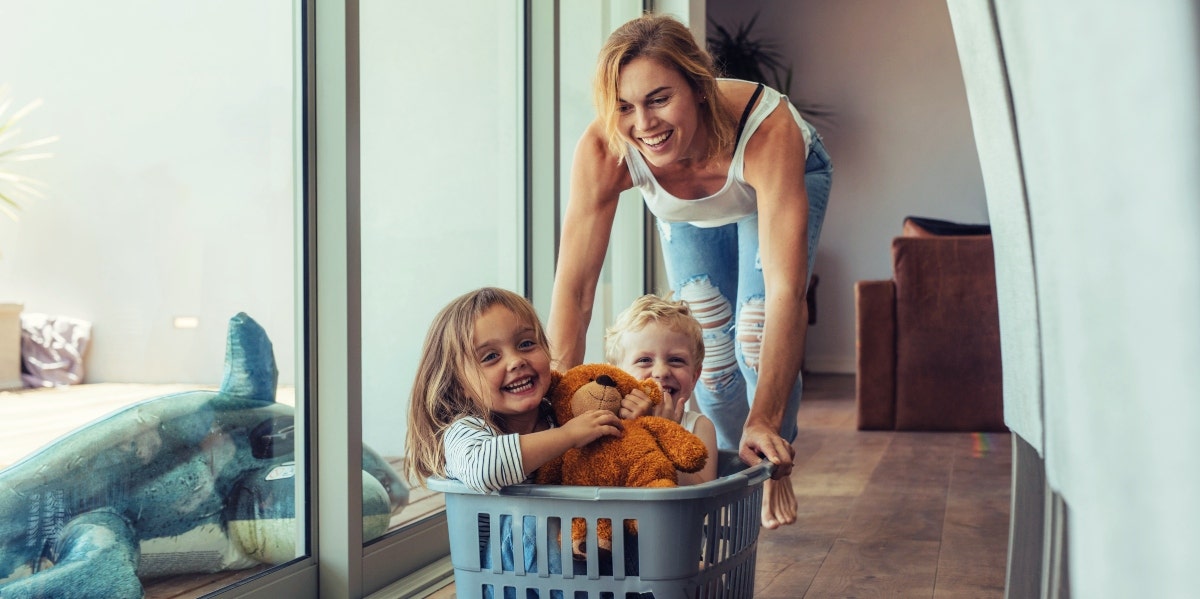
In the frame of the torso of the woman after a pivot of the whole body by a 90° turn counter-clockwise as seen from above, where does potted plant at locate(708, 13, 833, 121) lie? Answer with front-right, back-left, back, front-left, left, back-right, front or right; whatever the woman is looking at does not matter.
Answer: back-left

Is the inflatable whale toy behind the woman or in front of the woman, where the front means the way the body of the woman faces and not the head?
in front

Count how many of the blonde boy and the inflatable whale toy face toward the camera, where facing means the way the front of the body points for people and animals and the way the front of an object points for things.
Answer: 1

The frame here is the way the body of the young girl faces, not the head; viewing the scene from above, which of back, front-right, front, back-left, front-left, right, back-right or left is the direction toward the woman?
left

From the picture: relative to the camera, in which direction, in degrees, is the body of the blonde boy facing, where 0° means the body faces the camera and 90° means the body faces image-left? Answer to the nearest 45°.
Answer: approximately 0°

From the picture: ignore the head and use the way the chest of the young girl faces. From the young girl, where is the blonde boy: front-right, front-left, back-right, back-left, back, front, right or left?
left

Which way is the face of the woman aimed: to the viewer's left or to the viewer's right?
to the viewer's left
